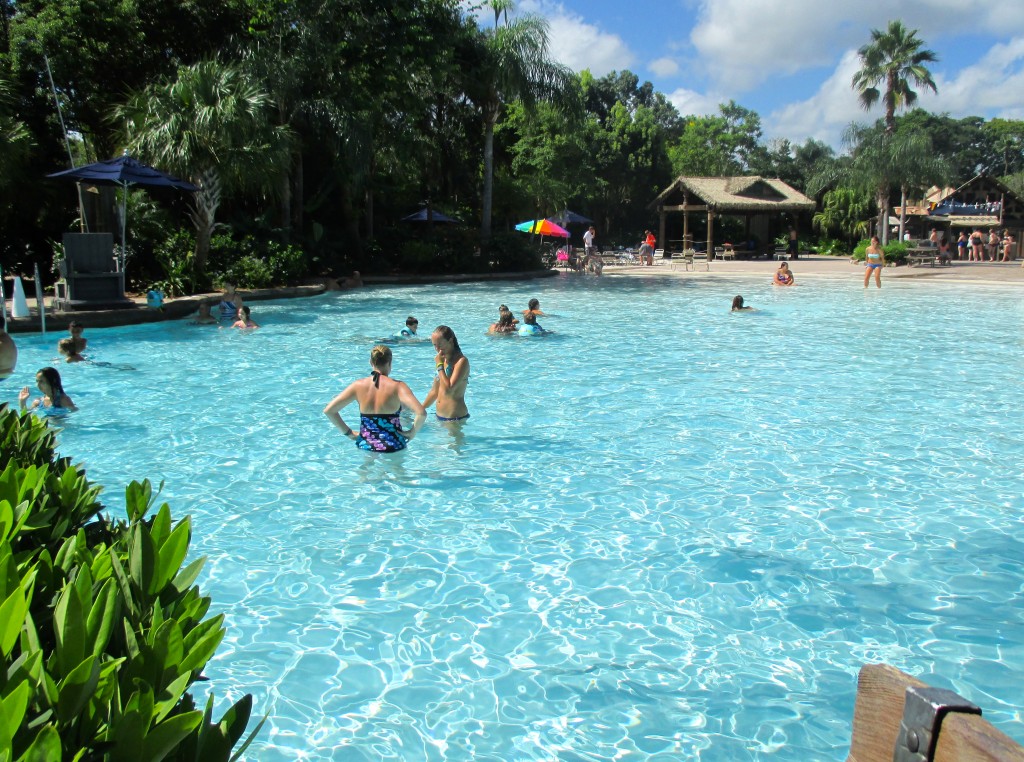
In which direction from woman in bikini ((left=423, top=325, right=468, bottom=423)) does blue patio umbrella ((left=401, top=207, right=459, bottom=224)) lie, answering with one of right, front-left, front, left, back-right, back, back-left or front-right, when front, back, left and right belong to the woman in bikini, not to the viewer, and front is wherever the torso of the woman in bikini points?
back-right

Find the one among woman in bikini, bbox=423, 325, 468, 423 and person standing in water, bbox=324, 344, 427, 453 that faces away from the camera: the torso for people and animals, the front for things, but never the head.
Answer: the person standing in water

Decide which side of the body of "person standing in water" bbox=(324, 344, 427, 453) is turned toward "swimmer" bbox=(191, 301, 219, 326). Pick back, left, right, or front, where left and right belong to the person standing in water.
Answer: front

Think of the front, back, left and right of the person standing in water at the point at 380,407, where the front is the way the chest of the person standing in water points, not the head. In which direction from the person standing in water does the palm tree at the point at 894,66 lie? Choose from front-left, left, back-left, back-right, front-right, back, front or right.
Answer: front-right

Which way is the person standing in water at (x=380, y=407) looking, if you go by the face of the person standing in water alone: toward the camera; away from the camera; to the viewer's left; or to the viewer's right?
away from the camera

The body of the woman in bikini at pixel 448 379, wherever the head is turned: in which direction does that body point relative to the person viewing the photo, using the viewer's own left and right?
facing the viewer and to the left of the viewer

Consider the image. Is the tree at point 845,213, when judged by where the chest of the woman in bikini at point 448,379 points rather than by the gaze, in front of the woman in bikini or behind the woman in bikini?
behind

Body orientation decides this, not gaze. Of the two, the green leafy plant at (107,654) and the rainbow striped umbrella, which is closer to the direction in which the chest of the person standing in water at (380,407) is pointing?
the rainbow striped umbrella

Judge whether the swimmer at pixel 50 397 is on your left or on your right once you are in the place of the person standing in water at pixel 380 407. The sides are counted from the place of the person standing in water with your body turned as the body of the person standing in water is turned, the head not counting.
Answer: on your left

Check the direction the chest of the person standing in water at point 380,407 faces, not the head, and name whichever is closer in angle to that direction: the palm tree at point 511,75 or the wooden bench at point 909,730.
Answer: the palm tree

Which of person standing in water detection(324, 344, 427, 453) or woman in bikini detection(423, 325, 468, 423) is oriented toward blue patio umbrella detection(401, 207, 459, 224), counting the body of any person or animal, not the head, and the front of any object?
the person standing in water

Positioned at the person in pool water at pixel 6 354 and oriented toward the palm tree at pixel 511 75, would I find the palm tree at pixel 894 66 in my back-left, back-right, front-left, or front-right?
front-right

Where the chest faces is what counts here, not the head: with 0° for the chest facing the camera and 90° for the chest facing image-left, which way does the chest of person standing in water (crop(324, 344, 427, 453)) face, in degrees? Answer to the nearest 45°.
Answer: approximately 180°

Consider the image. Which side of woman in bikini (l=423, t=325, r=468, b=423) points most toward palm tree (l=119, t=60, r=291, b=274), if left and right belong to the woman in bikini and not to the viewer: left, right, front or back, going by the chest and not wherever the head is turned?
right

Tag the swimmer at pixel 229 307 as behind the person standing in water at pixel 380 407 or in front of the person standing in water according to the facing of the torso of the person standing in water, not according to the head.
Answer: in front

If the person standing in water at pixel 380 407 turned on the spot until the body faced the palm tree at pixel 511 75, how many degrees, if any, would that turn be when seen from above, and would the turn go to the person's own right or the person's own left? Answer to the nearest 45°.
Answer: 0° — they already face it

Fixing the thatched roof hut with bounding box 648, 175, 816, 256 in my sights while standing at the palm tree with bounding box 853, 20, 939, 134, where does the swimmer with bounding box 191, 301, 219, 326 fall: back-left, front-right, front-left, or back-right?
front-left

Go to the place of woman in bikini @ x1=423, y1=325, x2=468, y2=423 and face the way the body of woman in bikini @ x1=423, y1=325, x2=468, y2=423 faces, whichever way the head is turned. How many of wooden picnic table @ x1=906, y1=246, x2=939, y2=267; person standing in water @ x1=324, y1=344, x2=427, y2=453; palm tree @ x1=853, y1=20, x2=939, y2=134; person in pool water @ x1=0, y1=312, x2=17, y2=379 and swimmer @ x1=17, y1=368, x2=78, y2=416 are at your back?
2

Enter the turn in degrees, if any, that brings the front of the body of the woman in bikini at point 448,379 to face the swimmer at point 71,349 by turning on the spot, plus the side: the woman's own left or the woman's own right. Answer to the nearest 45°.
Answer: approximately 90° to the woman's own right

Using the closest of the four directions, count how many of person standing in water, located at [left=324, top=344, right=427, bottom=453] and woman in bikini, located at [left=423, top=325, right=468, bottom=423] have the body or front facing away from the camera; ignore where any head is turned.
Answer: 1
